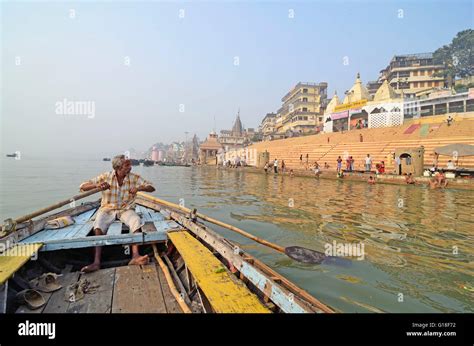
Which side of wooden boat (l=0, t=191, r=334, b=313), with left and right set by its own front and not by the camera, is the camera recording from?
back
